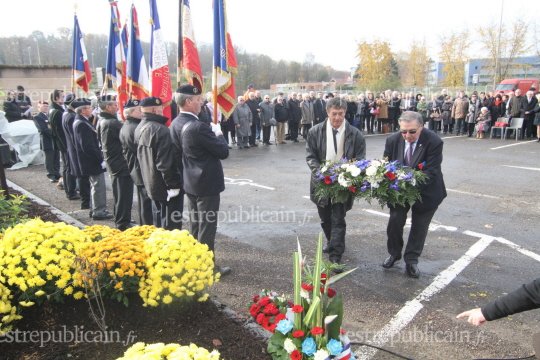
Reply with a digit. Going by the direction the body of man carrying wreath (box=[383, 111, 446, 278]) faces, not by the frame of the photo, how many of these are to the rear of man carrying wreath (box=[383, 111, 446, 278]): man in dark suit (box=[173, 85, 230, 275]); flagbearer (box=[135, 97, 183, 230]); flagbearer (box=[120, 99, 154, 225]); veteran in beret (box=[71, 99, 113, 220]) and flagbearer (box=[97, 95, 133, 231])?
0

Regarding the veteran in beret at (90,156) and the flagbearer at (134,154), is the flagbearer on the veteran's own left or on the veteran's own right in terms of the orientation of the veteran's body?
on the veteran's own right

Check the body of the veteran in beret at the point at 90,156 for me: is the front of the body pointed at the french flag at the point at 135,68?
no

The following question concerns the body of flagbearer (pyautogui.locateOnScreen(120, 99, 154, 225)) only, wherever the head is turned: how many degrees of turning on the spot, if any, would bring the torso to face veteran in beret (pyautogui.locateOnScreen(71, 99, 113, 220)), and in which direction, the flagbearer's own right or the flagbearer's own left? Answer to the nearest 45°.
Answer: approximately 135° to the flagbearer's own left

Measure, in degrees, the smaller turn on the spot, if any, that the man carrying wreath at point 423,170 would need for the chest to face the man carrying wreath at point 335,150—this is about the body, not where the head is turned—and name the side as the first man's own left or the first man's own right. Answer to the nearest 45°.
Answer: approximately 45° to the first man's own right

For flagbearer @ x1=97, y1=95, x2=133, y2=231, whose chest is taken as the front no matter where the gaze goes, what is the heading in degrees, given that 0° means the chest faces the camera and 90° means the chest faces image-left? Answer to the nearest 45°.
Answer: approximately 270°

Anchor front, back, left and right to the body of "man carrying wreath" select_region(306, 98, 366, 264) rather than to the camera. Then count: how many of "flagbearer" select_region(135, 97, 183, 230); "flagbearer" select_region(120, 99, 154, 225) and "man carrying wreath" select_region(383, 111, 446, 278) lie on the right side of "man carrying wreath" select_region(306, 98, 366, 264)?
2

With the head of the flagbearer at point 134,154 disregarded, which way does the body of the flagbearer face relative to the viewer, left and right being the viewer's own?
facing to the right of the viewer

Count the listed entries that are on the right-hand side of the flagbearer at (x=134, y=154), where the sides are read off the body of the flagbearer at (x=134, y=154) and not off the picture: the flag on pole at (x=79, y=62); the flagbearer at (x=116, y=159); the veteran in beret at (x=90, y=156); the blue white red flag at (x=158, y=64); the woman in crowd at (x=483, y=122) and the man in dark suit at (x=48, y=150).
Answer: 0

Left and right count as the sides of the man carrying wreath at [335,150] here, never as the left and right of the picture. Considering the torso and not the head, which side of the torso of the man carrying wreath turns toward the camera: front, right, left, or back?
front

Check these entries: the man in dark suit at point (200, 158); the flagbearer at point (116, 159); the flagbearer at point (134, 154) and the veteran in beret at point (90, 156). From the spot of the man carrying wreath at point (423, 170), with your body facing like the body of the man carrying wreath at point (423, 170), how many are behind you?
0

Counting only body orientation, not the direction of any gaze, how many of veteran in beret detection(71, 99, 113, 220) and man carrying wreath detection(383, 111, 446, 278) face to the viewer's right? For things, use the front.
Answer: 1

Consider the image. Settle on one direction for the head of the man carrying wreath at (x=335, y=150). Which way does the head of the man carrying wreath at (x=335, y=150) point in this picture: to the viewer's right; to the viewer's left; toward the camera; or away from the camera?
toward the camera

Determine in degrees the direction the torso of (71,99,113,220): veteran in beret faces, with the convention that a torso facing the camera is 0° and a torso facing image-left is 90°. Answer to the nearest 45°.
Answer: approximately 270°

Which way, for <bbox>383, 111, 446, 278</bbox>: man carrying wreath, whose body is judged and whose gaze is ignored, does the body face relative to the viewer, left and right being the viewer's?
facing the viewer and to the left of the viewer

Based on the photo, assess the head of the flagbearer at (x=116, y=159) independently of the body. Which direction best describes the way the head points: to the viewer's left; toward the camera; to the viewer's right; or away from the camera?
to the viewer's right

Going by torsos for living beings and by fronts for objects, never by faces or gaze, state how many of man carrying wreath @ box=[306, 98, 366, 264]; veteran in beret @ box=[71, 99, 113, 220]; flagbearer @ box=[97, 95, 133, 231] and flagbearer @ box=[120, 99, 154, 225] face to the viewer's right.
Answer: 3
